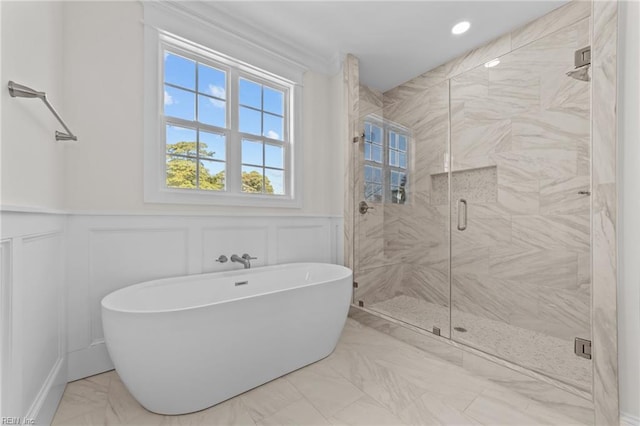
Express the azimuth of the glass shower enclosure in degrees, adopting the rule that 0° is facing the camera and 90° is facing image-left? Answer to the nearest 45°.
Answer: approximately 45°

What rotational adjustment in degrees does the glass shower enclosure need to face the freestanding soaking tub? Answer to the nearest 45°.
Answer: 0° — it already faces it
